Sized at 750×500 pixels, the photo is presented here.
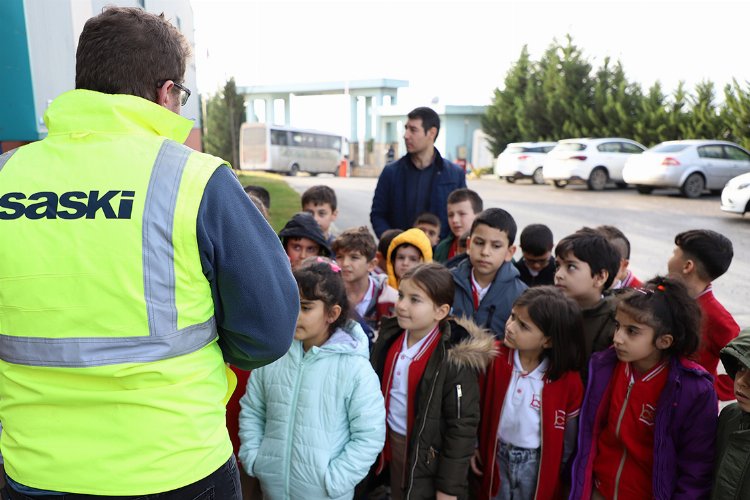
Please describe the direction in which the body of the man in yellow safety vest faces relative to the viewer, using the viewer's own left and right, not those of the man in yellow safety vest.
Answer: facing away from the viewer and to the right of the viewer

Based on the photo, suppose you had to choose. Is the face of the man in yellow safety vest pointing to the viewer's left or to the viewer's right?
to the viewer's right

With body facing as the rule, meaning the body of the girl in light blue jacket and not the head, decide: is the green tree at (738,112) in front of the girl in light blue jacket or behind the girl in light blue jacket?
behind

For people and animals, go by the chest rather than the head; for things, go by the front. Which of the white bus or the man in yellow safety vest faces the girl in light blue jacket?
the man in yellow safety vest

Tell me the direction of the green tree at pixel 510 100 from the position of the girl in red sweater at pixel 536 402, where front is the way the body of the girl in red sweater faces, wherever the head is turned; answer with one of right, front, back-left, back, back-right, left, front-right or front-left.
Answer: back-right

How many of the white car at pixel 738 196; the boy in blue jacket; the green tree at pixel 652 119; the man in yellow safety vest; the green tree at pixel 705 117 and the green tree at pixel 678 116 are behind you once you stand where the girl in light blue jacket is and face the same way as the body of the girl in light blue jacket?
5

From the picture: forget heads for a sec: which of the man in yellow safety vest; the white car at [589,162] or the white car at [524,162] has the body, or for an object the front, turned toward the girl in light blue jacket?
the man in yellow safety vest

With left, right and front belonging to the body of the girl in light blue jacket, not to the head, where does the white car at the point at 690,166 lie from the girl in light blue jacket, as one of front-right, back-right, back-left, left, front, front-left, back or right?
back

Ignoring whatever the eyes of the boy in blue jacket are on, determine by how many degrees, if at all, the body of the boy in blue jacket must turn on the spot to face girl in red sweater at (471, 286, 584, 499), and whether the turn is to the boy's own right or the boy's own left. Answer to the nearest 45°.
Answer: approximately 45° to the boy's own left

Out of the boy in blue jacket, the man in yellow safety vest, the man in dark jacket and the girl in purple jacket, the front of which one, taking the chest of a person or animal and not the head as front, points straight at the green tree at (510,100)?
the man in yellow safety vest

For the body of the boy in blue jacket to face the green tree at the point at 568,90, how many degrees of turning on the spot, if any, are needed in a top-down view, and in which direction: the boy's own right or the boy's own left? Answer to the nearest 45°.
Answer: approximately 135° to the boy's own right

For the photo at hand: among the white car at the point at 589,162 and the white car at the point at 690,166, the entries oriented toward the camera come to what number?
0

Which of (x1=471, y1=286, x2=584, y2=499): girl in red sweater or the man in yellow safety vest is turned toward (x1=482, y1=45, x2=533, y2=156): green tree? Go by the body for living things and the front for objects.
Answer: the man in yellow safety vest
